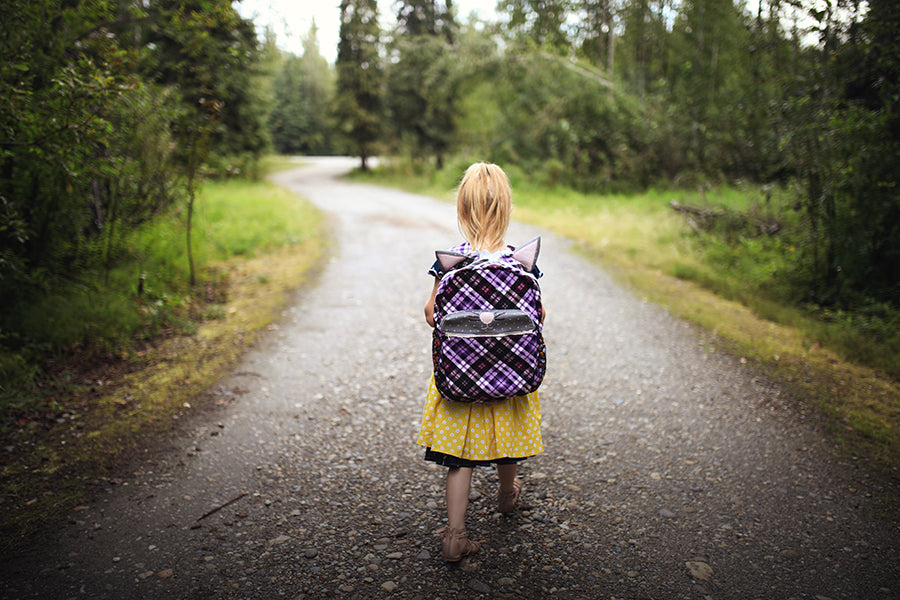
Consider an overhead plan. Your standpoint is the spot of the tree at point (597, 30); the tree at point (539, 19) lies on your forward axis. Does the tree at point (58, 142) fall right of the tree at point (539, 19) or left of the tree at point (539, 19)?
left

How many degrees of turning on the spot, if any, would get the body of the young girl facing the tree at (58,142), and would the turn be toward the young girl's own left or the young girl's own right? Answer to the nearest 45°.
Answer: approximately 45° to the young girl's own left

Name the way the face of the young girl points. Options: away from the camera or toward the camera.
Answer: away from the camera

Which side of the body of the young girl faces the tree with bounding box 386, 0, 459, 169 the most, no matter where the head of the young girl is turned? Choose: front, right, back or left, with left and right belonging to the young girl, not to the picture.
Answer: front

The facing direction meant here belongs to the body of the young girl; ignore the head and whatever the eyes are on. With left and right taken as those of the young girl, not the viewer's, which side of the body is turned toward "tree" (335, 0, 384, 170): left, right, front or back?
front

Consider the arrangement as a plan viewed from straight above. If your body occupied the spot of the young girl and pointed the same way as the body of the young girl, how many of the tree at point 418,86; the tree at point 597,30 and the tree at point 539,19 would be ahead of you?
3

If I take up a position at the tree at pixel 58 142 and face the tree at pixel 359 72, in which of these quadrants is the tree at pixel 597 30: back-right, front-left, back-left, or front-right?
front-right

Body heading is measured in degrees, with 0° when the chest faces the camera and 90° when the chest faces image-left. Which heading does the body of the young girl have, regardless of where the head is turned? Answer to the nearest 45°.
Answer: approximately 180°

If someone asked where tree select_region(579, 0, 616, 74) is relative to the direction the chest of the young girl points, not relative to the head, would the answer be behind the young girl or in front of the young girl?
in front

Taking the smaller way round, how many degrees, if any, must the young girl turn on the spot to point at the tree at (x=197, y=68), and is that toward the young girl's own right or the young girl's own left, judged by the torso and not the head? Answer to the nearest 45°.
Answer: approximately 45° to the young girl's own left

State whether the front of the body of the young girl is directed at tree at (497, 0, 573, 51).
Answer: yes

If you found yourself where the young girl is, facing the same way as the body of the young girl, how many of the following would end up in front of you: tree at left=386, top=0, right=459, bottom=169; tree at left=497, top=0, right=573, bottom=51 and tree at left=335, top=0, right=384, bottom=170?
3
